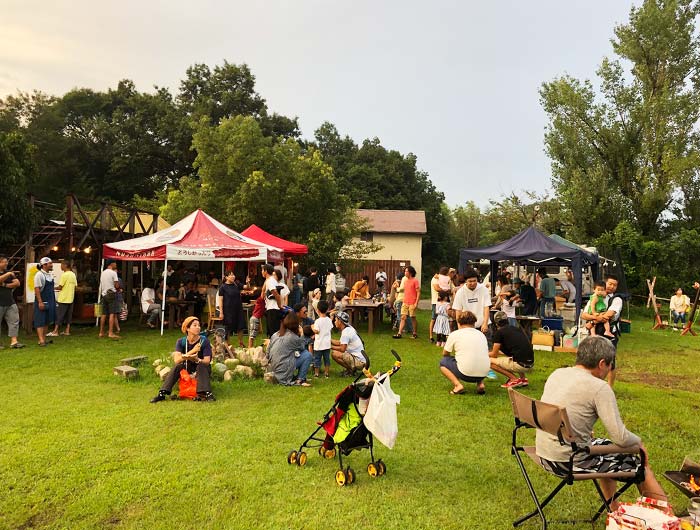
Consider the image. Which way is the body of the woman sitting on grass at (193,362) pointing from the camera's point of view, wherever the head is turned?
toward the camera

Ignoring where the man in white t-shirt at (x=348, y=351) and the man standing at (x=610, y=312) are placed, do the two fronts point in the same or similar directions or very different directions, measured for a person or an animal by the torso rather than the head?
same or similar directions

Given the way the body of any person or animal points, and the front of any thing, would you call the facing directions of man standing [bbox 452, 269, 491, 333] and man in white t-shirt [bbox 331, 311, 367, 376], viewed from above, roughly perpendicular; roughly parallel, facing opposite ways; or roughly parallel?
roughly perpendicular

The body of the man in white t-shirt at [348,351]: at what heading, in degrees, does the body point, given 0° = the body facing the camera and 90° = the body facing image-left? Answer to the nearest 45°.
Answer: approximately 90°

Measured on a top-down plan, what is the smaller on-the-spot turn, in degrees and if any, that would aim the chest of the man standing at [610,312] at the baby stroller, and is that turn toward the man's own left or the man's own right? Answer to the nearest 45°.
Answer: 0° — they already face it

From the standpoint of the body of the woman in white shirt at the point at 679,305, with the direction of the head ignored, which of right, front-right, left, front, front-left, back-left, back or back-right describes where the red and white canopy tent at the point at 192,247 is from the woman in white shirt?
front-right

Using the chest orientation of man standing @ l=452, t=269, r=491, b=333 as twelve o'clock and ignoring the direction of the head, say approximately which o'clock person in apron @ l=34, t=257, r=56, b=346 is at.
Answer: The person in apron is roughly at 3 o'clock from the man standing.

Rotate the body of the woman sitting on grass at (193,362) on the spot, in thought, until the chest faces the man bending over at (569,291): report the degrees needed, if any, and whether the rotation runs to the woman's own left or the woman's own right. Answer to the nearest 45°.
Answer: approximately 135° to the woman's own left

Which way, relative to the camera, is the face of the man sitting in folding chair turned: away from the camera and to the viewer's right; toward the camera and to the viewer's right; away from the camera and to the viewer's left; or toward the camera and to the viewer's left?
away from the camera and to the viewer's right

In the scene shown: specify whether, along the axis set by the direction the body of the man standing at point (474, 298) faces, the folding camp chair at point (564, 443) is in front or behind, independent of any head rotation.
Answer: in front

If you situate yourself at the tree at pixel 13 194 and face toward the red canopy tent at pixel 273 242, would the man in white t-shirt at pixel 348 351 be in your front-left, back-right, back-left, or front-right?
front-right

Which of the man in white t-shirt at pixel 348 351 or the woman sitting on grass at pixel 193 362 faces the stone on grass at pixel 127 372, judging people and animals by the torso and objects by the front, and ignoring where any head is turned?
the man in white t-shirt

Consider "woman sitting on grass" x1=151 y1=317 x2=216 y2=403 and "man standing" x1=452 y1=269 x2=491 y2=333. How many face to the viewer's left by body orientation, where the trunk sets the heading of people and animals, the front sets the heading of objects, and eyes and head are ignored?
0

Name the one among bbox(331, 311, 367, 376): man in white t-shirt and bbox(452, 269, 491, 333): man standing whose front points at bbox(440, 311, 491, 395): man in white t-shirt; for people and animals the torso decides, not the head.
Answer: the man standing

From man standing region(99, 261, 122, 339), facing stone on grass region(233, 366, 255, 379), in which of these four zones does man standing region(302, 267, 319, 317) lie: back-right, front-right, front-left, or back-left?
front-left

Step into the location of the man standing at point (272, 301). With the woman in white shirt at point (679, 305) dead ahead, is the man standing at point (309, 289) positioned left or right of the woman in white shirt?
left

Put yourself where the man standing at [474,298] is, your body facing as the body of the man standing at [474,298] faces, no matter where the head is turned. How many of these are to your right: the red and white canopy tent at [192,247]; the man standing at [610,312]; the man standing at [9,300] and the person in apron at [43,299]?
3

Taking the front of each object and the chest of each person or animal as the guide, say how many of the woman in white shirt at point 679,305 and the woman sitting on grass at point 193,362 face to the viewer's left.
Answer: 0

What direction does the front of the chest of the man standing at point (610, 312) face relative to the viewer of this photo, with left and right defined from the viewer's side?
facing the viewer and to the left of the viewer

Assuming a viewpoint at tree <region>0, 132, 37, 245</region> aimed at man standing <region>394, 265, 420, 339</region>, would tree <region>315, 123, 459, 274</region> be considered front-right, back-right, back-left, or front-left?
front-left

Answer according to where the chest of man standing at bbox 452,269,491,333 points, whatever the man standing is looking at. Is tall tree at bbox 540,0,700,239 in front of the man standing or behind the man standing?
behind

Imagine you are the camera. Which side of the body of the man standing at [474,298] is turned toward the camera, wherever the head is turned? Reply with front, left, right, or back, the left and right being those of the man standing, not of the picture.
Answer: front
